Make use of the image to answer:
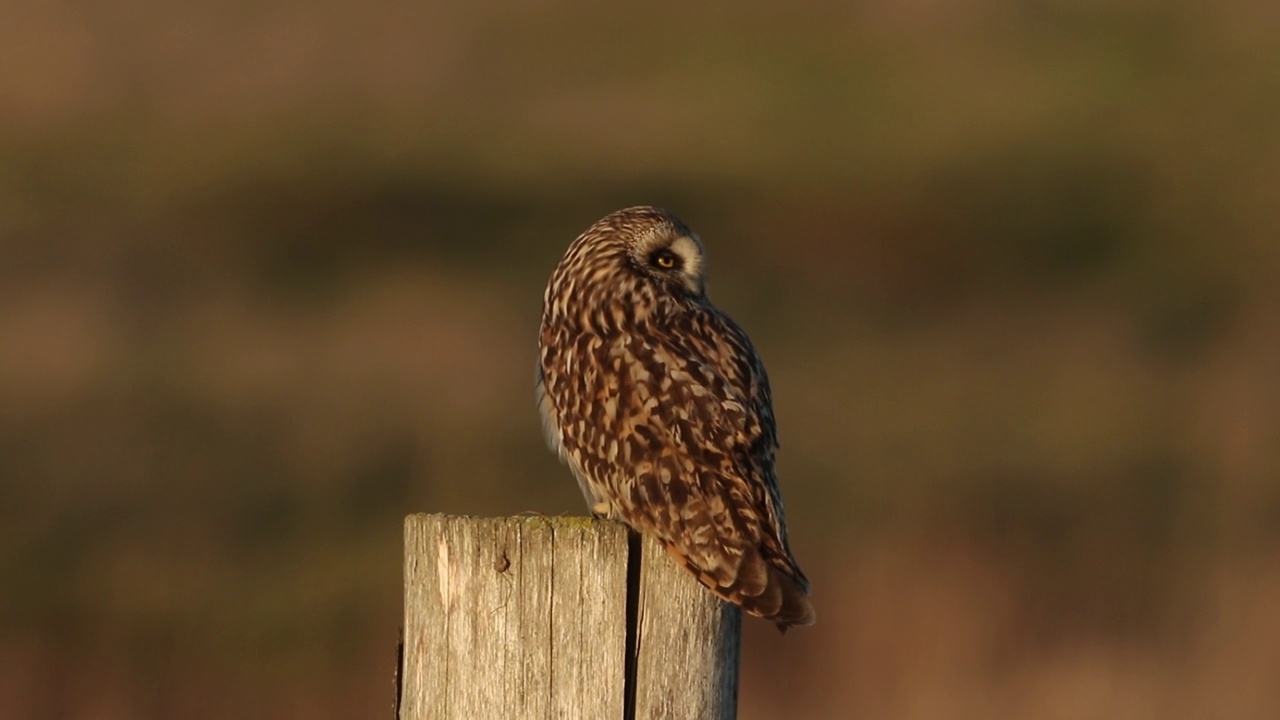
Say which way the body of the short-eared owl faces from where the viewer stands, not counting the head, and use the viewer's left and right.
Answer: facing away from the viewer and to the left of the viewer
